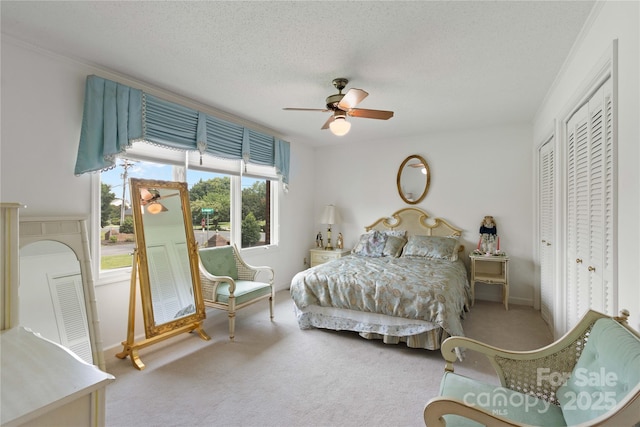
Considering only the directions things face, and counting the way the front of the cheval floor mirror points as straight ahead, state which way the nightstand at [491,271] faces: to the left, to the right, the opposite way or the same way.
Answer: to the right

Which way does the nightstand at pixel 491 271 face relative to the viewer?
toward the camera

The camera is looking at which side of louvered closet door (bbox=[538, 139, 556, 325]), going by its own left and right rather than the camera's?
left

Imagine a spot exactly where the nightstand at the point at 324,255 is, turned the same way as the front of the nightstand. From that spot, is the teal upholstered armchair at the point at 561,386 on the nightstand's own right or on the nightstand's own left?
on the nightstand's own left

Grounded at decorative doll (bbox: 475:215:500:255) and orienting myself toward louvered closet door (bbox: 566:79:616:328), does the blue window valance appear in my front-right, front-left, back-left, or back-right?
front-right

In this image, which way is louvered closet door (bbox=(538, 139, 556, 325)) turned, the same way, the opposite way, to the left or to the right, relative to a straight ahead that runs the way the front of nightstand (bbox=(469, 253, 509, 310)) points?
to the right

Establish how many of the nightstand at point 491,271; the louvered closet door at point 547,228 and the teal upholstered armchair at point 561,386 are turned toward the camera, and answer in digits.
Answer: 1

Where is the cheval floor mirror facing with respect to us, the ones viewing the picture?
facing the viewer and to the right of the viewer

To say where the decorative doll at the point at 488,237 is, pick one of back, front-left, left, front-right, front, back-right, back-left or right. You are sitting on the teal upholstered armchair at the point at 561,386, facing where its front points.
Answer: right

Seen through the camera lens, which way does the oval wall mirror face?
facing the viewer

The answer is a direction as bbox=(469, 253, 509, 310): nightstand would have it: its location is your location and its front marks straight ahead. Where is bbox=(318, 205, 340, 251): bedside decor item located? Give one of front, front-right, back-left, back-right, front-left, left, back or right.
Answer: right

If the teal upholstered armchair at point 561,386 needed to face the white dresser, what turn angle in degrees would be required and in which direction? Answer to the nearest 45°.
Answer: approximately 45° to its left

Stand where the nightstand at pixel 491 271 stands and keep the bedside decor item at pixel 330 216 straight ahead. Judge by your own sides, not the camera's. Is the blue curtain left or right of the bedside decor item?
left

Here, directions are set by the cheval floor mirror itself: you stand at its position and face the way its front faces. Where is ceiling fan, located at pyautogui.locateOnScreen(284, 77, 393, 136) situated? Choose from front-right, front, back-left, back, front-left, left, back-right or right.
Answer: front
